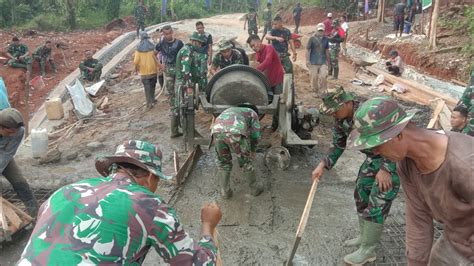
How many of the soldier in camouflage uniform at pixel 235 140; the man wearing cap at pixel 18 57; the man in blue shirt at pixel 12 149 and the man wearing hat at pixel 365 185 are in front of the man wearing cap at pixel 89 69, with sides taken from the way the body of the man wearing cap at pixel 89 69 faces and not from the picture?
3

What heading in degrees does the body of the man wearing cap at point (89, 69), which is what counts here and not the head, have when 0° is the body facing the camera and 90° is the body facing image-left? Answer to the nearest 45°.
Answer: approximately 0°

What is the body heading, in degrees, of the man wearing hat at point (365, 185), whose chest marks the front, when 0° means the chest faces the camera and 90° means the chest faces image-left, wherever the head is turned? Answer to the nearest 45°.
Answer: approximately 90°

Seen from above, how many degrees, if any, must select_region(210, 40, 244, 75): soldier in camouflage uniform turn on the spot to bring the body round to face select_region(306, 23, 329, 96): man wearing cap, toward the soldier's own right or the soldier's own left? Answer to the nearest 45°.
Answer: approximately 135° to the soldier's own left

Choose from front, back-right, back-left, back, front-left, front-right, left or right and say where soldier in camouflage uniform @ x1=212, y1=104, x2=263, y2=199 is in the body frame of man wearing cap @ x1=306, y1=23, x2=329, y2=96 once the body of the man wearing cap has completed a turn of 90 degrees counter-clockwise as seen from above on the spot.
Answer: right

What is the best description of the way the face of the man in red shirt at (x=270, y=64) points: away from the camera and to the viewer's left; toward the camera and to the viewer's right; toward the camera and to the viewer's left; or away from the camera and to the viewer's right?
toward the camera and to the viewer's left

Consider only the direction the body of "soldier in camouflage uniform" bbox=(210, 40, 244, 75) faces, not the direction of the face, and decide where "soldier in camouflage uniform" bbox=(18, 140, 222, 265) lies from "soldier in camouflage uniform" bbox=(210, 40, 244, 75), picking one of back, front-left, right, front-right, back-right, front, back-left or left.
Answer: front

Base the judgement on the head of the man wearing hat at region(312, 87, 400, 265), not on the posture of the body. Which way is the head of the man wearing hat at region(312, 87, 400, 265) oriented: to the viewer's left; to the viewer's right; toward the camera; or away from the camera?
to the viewer's left

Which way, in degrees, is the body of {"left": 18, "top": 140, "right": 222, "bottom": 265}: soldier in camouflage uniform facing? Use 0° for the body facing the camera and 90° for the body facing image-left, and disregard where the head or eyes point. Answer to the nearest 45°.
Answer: approximately 225°

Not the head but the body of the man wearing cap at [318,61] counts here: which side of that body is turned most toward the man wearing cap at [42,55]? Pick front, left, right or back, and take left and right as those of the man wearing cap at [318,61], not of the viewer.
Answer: right

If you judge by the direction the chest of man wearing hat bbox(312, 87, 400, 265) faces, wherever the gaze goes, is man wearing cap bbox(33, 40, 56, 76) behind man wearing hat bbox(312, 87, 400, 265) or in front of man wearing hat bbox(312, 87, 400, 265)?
in front

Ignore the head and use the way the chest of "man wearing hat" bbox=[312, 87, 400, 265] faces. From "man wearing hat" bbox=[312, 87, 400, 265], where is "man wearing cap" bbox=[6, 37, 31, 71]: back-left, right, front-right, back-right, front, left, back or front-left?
front-right

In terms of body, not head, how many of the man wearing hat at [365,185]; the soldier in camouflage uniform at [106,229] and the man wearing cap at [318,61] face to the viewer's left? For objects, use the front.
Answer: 1
